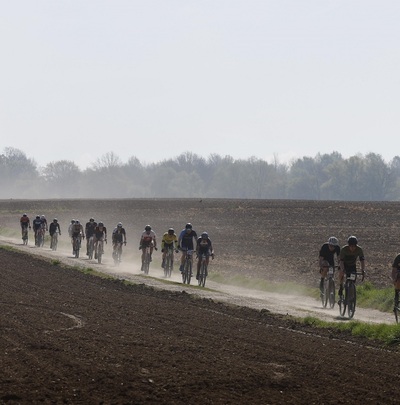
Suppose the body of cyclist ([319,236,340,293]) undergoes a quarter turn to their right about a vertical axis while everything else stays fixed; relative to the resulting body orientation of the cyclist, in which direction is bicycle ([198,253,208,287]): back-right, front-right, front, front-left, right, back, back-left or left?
right

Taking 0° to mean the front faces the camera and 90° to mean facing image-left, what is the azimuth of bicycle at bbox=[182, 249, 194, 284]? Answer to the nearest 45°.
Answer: approximately 0°

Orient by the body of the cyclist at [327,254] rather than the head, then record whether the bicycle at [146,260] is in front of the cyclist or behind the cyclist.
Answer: behind

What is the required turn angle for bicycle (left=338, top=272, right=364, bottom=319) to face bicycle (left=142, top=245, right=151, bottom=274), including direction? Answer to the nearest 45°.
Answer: approximately 180°

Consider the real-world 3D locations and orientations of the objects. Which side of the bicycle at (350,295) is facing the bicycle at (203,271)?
back

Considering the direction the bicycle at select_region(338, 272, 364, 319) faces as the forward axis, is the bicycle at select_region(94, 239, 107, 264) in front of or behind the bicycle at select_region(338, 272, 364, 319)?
behind

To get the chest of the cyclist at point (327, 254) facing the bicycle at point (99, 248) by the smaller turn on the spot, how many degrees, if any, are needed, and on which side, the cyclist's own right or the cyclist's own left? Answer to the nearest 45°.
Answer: approximately 180°

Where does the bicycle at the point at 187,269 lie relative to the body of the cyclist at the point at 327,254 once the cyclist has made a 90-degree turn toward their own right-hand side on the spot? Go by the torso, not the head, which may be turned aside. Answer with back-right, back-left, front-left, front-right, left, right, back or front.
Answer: right
